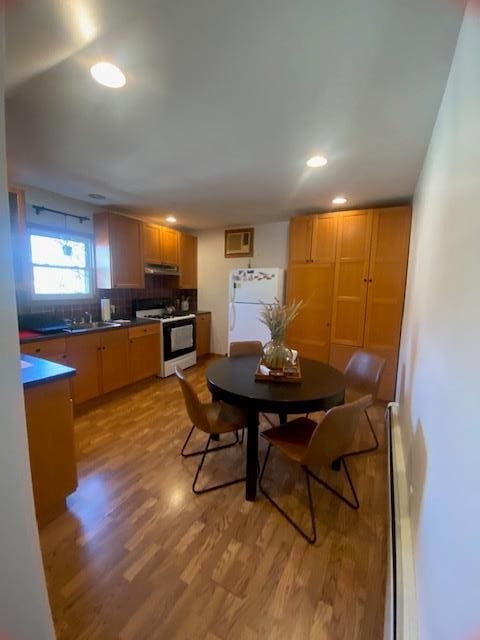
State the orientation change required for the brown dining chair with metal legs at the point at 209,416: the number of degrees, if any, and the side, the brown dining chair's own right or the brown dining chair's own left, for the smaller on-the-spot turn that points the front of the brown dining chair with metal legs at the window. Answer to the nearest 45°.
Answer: approximately 135° to the brown dining chair's own left

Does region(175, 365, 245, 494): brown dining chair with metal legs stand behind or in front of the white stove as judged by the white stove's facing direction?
in front

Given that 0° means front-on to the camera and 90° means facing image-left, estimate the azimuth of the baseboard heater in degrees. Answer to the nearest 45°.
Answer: approximately 90°

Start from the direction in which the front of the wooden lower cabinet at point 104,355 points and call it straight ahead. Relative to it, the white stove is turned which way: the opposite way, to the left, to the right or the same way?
the same way

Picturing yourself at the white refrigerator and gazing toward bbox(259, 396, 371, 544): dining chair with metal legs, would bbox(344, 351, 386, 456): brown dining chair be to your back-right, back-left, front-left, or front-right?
front-left

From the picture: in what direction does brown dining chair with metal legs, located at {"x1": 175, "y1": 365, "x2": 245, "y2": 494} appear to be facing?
to the viewer's right

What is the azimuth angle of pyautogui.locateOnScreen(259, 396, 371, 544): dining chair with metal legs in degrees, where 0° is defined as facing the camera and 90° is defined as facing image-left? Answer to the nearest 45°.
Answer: approximately 135°

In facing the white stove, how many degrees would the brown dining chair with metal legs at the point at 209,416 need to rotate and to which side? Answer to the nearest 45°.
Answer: approximately 90° to its left

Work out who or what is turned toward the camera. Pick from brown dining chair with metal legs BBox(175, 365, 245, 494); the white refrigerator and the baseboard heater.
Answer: the white refrigerator

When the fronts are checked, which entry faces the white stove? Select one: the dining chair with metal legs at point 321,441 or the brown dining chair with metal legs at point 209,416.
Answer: the dining chair with metal legs at point 321,441

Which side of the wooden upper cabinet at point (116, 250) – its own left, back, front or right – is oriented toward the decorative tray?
front

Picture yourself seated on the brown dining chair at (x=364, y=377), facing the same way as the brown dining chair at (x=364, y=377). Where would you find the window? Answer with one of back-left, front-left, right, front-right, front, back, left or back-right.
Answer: front-right

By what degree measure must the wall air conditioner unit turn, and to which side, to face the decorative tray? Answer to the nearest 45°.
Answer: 0° — it already faces it

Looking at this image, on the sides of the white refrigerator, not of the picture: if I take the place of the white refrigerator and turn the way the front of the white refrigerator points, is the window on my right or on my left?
on my right

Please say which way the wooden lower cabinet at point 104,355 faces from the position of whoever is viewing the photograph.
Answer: facing the viewer and to the right of the viewer

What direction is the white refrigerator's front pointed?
toward the camera

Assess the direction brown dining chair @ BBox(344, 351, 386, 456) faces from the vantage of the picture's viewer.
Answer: facing the viewer and to the left of the viewer

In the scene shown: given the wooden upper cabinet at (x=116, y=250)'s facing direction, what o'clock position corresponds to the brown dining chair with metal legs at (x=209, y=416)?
The brown dining chair with metal legs is roughly at 1 o'clock from the wooden upper cabinet.

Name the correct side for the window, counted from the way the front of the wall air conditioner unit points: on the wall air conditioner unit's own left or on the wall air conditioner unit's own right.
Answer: on the wall air conditioner unit's own right
